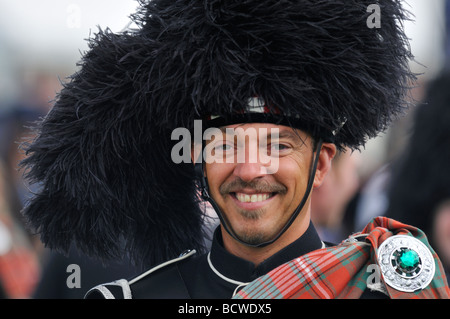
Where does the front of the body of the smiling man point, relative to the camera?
toward the camera
